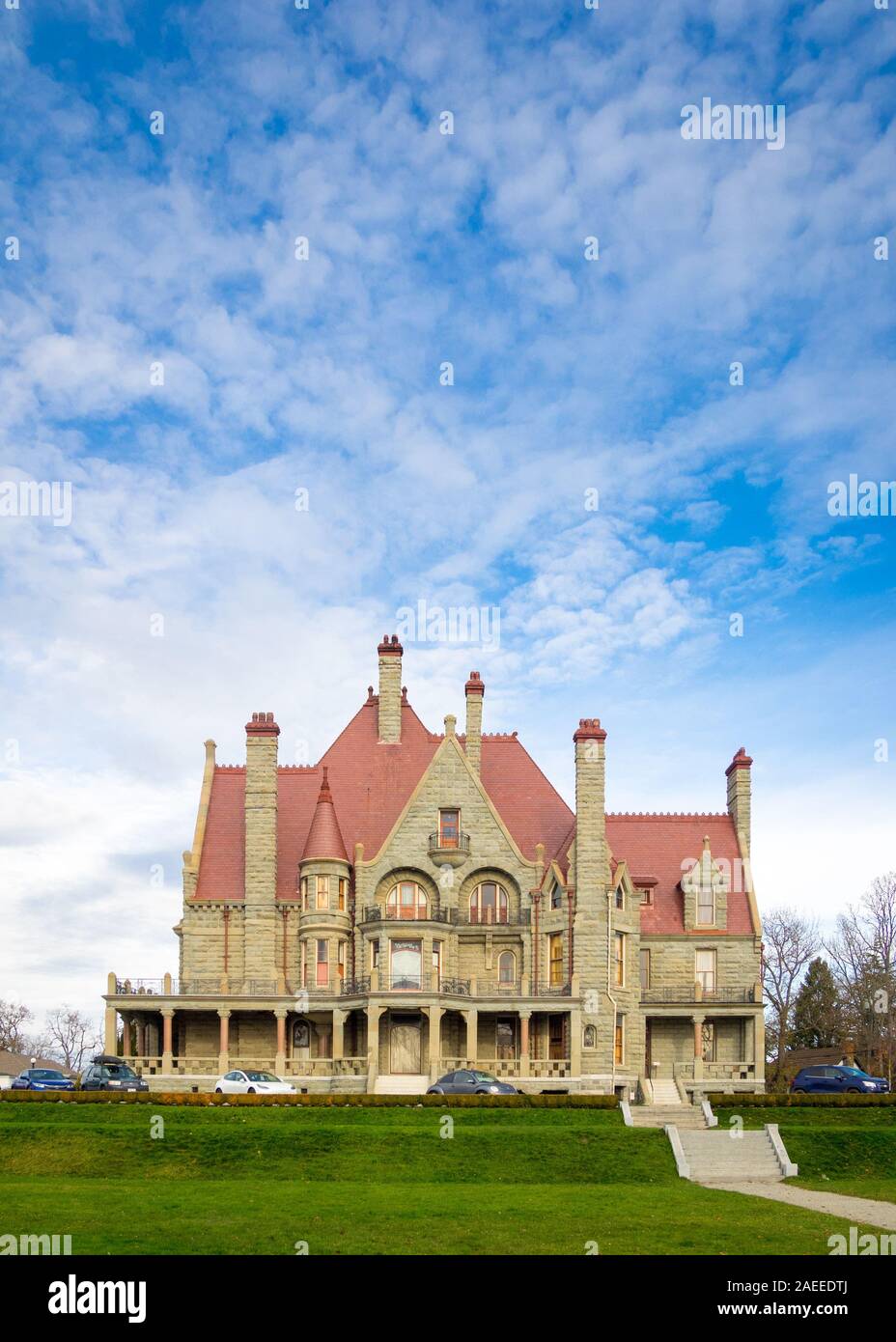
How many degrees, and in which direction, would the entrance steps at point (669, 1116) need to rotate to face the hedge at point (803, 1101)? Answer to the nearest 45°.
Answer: approximately 90° to its left

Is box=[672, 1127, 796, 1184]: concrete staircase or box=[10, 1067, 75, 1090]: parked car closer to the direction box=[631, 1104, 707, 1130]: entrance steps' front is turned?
the concrete staircase

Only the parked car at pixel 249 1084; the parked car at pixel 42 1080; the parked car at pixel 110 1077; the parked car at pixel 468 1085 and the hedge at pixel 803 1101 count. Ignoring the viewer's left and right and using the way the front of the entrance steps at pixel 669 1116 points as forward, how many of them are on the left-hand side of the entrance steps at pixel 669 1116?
1

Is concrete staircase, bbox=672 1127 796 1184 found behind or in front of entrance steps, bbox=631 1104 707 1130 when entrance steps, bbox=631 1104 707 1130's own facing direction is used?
in front

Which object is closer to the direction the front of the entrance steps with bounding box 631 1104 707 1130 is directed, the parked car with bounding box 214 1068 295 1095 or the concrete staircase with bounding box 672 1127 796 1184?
the concrete staircase

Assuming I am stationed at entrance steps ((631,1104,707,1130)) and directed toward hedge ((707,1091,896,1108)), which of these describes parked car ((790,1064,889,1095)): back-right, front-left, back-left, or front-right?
front-left

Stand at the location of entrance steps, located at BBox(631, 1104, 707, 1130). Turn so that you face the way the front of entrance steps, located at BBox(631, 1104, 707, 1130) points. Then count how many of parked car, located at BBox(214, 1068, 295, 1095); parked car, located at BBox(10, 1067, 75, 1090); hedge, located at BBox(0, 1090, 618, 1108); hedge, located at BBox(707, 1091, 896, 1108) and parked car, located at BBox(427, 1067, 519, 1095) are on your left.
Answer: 1

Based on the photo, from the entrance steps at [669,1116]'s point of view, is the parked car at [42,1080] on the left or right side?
on its right

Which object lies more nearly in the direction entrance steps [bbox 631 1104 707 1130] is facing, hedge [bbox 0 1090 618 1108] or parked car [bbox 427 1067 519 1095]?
the hedge

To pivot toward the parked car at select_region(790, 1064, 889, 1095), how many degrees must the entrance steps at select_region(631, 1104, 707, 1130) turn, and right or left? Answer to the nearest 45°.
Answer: approximately 135° to its left

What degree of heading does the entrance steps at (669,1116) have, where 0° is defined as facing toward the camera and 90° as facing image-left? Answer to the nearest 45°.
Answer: approximately 0°

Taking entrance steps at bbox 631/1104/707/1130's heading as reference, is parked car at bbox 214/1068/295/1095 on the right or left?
on its right

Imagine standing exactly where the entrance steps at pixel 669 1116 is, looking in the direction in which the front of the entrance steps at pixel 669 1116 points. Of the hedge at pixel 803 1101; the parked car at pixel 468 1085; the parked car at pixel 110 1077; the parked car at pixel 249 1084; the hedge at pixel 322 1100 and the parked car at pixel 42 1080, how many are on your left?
1

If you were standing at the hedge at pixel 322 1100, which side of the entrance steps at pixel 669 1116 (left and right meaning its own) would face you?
right

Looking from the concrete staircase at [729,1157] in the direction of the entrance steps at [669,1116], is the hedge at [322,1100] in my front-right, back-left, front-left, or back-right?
front-left
